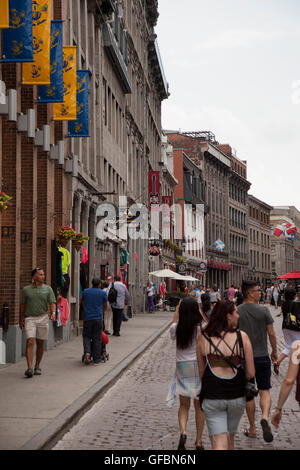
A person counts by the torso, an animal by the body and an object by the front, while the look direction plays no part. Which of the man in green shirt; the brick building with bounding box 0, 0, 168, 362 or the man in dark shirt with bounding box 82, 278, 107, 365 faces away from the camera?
the man in dark shirt

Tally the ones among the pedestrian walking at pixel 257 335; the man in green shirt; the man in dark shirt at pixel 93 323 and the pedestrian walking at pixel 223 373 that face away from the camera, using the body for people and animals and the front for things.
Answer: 3

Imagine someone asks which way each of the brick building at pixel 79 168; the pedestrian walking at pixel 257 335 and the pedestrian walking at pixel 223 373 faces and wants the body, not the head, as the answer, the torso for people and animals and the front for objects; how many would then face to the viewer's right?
1

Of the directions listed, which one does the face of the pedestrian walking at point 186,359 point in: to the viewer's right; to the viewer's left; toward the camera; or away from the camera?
away from the camera

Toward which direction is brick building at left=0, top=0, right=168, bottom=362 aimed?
to the viewer's right

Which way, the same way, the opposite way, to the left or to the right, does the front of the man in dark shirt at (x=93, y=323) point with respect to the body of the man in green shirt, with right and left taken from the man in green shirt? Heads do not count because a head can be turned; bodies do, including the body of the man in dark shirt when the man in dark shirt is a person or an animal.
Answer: the opposite way

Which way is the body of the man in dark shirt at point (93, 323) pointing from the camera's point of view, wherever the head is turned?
away from the camera

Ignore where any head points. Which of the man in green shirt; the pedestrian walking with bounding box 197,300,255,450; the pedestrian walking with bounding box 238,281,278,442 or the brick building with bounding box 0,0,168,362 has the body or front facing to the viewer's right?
the brick building

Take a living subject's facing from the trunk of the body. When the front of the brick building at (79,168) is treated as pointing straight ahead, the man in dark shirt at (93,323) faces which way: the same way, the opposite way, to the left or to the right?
to the left

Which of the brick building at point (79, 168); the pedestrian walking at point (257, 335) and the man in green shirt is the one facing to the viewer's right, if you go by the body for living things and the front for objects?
the brick building

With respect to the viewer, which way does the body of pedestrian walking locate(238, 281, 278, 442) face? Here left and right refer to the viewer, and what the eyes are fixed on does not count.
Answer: facing away from the viewer

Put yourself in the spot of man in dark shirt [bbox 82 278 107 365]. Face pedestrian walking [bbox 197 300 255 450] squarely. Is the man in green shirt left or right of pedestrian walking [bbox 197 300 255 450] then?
right

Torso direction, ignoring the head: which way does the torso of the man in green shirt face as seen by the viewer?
toward the camera

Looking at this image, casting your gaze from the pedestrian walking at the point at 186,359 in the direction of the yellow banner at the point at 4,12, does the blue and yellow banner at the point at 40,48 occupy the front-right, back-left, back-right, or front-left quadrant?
front-right

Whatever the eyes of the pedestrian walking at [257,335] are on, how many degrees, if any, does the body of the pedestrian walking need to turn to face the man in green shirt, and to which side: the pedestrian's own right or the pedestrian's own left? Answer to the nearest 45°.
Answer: approximately 45° to the pedestrian's own left

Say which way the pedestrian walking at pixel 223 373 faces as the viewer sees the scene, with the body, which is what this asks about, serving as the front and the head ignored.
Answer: away from the camera
